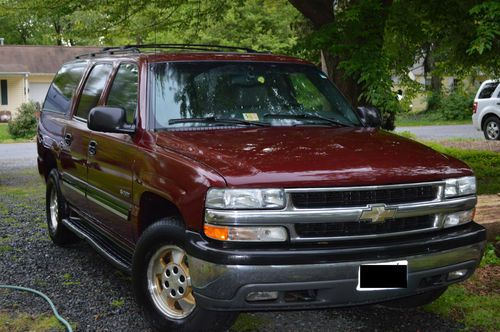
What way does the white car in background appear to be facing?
to the viewer's right

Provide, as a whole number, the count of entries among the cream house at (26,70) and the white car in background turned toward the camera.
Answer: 1

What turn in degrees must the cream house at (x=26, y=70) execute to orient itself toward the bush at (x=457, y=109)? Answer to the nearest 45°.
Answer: approximately 45° to its left

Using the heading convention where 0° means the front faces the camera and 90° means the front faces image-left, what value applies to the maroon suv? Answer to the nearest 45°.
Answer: approximately 315°

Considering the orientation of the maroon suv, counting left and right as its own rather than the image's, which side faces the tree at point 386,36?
left

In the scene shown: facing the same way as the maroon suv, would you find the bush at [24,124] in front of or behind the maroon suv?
behind

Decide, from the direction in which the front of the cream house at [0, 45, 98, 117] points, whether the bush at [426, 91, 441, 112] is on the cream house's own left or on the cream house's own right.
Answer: on the cream house's own left

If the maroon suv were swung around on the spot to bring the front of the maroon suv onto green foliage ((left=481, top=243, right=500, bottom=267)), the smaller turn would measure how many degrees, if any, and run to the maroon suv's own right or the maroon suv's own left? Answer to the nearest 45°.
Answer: approximately 90° to the maroon suv's own left

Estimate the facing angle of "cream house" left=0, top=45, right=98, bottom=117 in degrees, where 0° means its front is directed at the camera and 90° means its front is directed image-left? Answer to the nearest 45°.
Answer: approximately 0°
